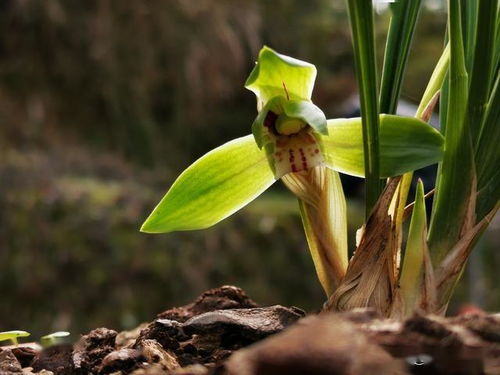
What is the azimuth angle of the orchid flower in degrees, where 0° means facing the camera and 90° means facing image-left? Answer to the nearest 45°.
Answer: approximately 0°
